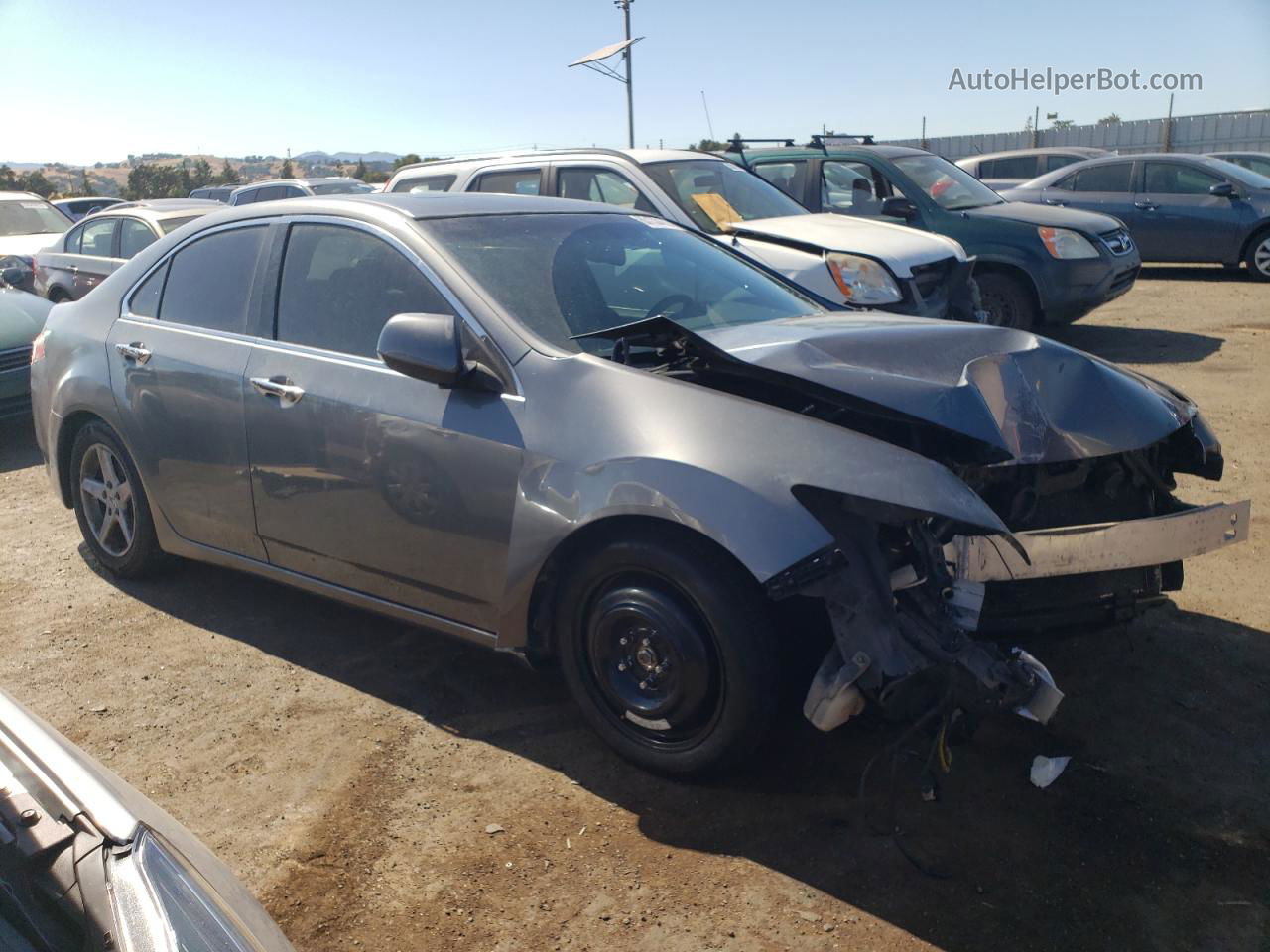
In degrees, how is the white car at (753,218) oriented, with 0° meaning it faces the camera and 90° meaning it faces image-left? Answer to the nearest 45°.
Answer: approximately 315°

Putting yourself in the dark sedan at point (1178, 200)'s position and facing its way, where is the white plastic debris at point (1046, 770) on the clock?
The white plastic debris is roughly at 3 o'clock from the dark sedan.

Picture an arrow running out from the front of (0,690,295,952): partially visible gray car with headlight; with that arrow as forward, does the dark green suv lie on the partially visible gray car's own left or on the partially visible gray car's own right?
on the partially visible gray car's own left

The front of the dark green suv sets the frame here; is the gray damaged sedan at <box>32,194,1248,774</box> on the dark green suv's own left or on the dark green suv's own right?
on the dark green suv's own right

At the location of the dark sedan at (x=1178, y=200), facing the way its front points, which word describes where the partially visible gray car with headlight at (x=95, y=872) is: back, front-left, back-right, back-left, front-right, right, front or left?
right

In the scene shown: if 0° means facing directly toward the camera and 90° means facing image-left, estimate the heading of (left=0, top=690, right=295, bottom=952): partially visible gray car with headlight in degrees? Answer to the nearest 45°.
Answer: approximately 315°

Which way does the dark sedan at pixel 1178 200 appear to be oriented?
to the viewer's right
